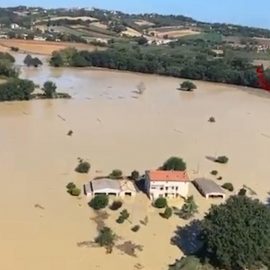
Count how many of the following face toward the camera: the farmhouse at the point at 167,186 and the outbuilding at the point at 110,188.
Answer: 2

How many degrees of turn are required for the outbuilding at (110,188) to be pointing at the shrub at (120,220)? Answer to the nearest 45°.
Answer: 0° — it already faces it

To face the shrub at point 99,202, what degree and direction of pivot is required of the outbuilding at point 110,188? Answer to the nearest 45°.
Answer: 0° — it already faces it

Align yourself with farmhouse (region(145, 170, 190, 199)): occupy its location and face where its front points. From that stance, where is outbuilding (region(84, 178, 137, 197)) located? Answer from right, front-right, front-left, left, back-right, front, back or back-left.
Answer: right

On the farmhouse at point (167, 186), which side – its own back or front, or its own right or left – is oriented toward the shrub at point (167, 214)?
front

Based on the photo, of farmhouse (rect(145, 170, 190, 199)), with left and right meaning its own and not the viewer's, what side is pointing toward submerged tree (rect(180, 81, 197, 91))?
back

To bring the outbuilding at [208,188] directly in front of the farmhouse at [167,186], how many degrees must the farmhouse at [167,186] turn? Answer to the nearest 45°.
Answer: approximately 135° to its left

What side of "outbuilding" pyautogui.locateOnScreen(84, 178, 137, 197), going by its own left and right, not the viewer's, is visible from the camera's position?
front

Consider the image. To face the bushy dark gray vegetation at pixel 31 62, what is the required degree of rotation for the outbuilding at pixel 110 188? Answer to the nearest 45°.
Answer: approximately 180°

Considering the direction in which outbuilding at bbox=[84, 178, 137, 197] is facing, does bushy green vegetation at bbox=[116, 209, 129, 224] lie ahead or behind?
ahead

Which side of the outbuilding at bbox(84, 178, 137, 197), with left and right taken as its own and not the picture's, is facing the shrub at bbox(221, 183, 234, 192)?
left

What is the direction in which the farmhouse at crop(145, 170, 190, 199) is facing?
toward the camera

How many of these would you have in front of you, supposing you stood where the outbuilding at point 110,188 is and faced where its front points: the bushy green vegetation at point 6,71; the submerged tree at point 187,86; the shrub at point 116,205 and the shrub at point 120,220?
2

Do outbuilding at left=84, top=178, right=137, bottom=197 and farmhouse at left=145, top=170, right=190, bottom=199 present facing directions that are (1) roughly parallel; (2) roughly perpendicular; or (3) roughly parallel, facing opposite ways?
roughly parallel

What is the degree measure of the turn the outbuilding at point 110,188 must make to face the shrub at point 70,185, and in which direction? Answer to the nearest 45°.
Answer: approximately 90° to its right

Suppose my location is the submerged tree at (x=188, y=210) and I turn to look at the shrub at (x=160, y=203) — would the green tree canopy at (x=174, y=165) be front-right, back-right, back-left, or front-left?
front-right
